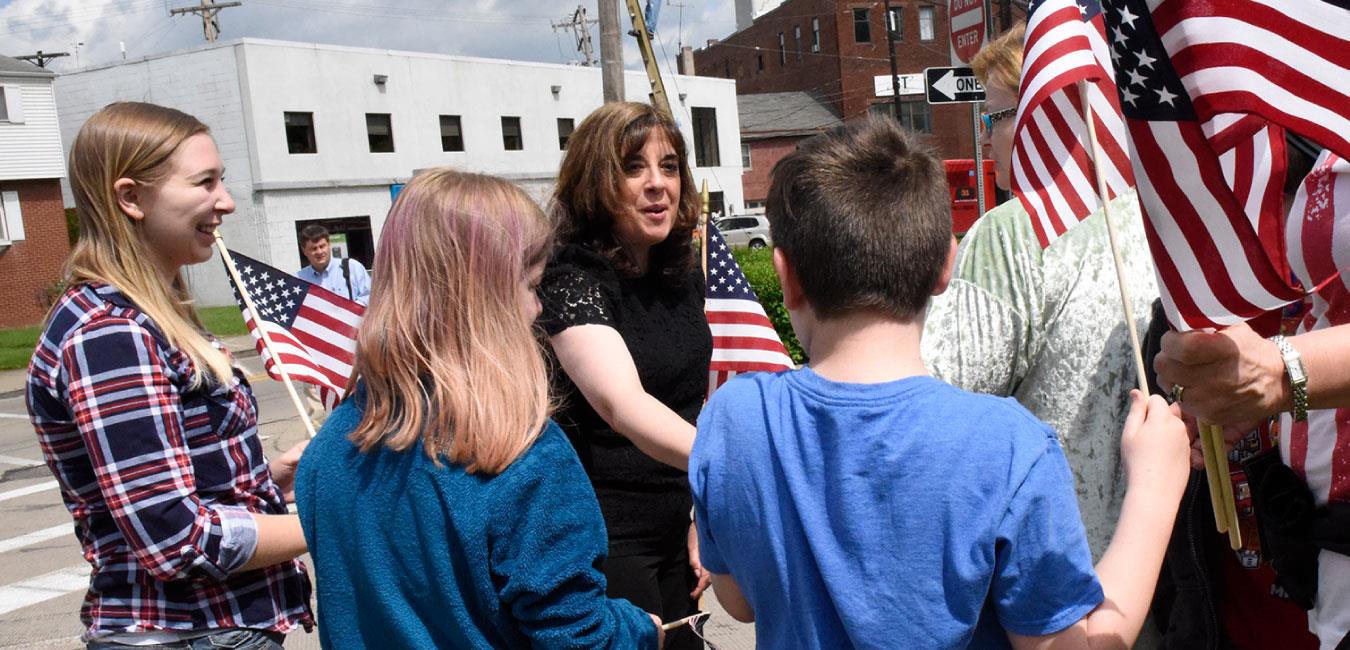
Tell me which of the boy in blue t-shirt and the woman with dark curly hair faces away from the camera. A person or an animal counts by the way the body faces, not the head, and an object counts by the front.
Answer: the boy in blue t-shirt

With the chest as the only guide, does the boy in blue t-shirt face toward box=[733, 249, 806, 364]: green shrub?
yes

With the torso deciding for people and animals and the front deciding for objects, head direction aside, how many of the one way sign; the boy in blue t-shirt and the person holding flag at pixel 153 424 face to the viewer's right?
1

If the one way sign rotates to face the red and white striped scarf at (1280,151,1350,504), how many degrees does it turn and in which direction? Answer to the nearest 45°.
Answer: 0° — it already faces it

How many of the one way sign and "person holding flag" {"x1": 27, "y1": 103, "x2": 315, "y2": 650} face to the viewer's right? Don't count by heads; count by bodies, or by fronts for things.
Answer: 1

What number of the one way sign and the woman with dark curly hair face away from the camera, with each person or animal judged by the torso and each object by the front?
0

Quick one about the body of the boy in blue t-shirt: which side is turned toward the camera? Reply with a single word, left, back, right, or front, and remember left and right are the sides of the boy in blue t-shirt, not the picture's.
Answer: back

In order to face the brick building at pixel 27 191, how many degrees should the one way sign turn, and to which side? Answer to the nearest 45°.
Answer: approximately 135° to its right

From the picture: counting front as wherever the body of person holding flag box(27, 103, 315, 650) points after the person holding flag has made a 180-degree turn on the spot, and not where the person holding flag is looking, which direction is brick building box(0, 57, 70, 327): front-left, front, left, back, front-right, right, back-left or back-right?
right

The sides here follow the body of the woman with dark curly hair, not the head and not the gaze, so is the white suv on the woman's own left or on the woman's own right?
on the woman's own left

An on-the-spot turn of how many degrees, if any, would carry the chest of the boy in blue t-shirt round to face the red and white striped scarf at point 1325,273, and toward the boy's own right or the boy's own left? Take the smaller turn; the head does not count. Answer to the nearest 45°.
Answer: approximately 45° to the boy's own right

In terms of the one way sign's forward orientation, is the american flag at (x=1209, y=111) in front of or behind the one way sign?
in front

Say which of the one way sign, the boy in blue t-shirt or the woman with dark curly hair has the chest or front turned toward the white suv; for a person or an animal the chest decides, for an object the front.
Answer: the boy in blue t-shirt

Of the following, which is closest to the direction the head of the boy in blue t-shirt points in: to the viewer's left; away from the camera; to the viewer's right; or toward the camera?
away from the camera

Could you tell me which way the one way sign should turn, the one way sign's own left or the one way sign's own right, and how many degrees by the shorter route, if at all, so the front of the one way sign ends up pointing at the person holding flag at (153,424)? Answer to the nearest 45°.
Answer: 0° — it already faces them

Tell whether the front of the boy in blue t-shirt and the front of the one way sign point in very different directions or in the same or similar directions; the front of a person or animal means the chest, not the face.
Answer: very different directions

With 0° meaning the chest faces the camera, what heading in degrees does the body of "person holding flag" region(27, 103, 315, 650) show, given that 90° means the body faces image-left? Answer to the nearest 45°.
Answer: approximately 270°

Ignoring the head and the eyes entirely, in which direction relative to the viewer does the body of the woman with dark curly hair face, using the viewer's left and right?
facing the viewer and to the right of the viewer

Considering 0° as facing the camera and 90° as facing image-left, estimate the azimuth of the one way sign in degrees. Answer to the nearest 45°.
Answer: approximately 0°
